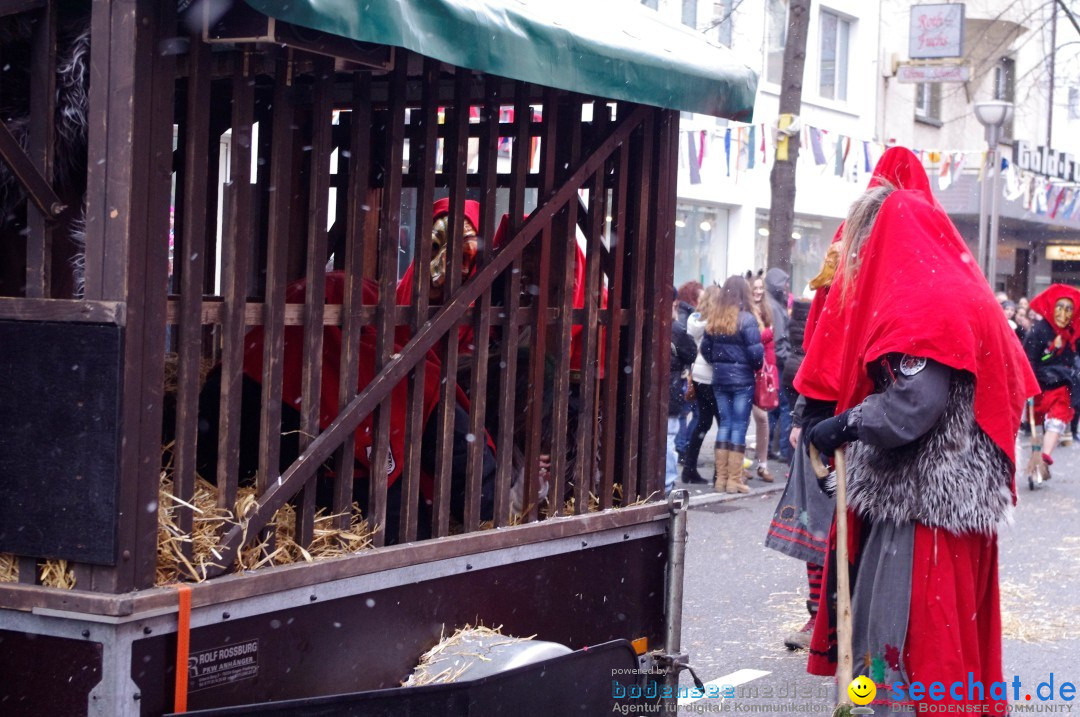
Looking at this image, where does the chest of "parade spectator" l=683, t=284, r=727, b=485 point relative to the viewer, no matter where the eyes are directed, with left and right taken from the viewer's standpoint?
facing to the right of the viewer

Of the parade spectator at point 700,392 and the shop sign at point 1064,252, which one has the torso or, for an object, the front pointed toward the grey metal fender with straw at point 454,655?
the shop sign

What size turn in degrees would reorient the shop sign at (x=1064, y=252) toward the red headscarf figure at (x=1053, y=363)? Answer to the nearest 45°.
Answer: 0° — it already faces it

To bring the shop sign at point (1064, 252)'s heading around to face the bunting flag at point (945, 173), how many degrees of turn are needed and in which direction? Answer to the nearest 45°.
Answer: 0° — it already faces it

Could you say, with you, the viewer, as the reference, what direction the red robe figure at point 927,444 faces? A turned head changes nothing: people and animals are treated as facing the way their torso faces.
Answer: facing to the left of the viewer

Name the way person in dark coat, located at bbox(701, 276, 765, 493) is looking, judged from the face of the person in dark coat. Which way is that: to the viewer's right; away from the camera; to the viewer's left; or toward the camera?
away from the camera

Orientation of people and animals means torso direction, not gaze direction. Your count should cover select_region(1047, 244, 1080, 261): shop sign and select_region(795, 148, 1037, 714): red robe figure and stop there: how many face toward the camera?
1

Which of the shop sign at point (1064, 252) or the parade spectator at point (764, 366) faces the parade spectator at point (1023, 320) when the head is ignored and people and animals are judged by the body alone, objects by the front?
the shop sign

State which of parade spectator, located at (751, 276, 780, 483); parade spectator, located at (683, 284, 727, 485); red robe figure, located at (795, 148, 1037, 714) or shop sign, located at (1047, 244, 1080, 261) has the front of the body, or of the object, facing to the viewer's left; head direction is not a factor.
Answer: the red robe figure
